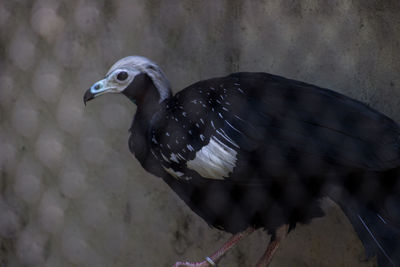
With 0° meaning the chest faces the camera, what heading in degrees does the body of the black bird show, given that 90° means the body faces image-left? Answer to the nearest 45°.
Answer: approximately 90°
